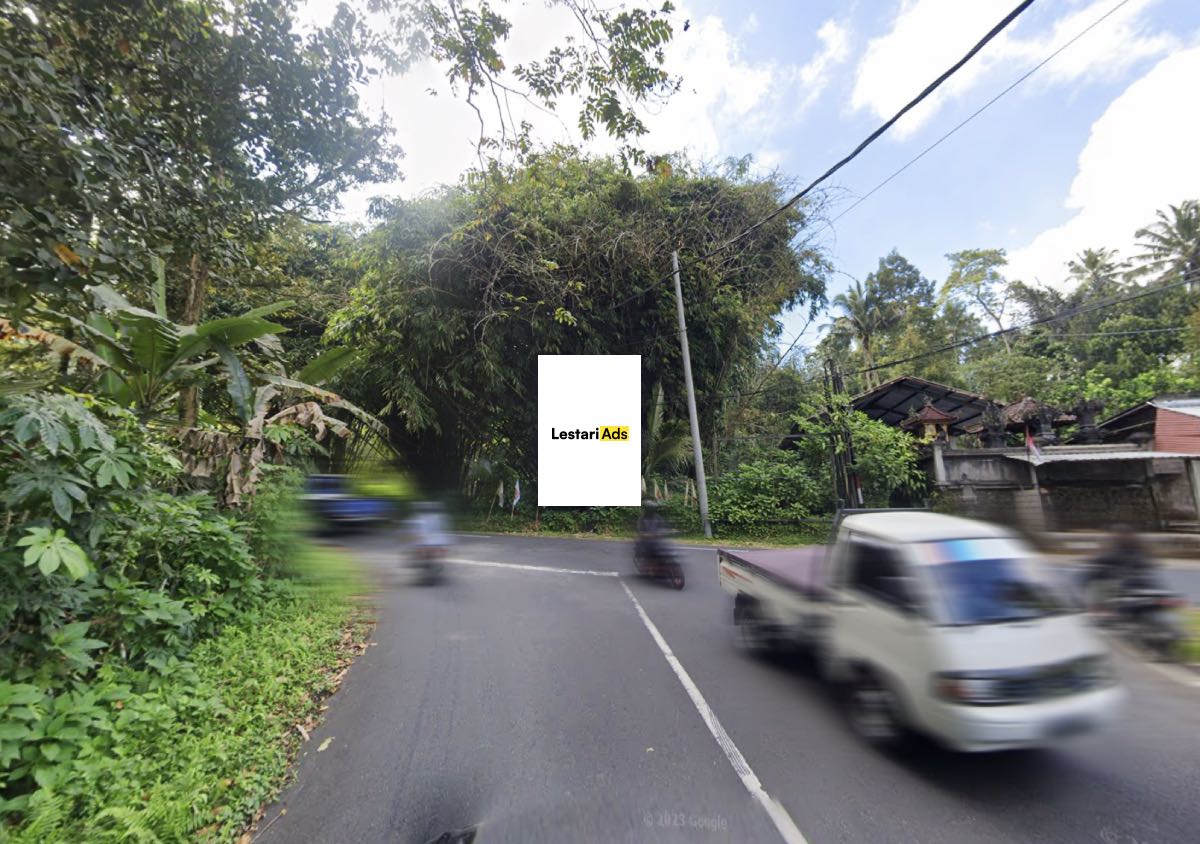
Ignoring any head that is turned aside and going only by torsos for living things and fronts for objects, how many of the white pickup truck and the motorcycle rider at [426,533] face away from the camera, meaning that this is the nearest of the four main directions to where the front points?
1

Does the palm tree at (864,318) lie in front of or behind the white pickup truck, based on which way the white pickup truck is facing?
behind

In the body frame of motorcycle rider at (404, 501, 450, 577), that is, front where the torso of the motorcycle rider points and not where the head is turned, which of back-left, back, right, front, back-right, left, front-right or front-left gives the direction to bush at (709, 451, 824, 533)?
front-right

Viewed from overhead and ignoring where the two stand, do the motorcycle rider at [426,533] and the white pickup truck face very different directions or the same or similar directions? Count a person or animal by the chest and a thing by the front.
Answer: very different directions

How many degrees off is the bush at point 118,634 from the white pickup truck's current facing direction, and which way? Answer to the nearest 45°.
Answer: approximately 90° to its right

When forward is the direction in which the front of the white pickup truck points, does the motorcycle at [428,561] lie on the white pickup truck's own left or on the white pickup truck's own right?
on the white pickup truck's own right

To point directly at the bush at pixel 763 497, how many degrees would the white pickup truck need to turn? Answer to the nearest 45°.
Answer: approximately 135° to its left

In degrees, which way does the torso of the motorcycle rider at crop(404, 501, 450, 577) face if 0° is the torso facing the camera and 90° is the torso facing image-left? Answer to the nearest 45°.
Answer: approximately 180°

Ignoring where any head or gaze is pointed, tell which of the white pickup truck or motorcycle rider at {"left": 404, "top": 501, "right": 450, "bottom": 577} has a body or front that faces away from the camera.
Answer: the motorcycle rider

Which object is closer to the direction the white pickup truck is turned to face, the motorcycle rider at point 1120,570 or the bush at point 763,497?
the motorcycle rider

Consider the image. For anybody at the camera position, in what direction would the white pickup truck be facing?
facing the viewer and to the right of the viewer

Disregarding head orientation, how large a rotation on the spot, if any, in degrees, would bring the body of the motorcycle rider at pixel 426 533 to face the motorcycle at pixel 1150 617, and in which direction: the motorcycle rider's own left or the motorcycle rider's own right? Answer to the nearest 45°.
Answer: approximately 90° to the motorcycle rider's own right
